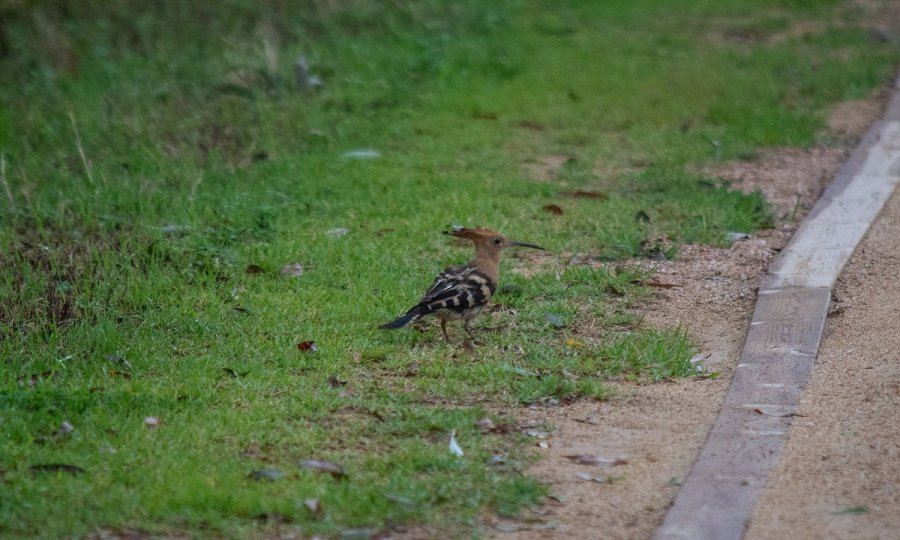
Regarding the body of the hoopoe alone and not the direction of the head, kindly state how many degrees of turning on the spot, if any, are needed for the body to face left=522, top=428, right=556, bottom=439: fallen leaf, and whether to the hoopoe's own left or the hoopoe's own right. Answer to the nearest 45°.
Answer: approximately 90° to the hoopoe's own right

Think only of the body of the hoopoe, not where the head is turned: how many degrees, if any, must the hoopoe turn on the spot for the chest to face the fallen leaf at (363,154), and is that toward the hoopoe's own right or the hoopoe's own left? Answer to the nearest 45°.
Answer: approximately 90° to the hoopoe's own left

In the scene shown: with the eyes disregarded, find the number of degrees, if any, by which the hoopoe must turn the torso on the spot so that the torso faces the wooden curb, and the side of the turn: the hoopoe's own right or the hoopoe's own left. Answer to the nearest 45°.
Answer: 0° — it already faces it

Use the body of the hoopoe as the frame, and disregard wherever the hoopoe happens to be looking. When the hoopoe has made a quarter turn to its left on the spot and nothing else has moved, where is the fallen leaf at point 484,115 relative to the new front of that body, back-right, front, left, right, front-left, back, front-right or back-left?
front

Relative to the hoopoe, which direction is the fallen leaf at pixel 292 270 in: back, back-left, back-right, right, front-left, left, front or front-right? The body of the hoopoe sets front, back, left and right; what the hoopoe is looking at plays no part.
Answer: back-left

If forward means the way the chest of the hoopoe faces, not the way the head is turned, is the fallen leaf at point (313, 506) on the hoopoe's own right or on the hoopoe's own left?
on the hoopoe's own right

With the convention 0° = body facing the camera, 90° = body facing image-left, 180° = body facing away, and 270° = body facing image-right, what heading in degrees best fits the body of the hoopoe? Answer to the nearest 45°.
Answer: approximately 270°

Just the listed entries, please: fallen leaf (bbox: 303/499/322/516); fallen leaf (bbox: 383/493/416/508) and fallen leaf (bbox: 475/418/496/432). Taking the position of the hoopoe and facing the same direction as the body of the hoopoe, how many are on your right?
3

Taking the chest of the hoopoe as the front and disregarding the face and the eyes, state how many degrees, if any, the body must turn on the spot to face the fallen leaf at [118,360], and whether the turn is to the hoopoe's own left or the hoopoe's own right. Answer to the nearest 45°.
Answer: approximately 180°
